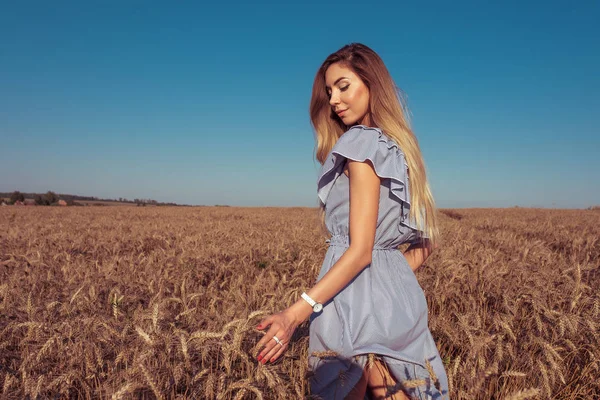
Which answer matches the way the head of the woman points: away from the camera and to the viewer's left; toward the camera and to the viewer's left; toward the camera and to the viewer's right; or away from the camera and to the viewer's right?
toward the camera and to the viewer's left

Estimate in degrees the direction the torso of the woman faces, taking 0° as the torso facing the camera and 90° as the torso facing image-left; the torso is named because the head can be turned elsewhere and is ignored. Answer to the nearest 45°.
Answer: approximately 90°
